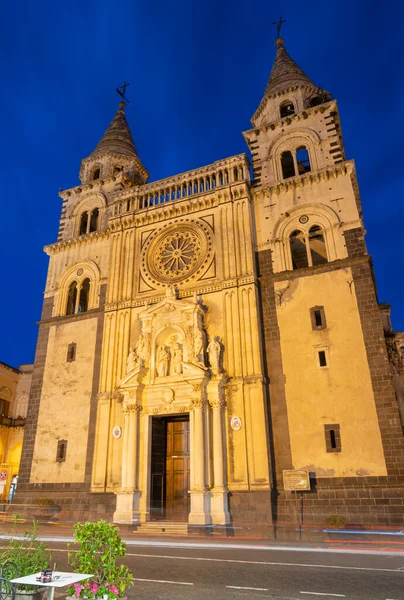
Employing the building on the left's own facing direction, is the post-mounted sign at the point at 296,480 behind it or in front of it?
in front

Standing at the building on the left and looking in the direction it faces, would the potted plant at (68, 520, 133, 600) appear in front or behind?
in front

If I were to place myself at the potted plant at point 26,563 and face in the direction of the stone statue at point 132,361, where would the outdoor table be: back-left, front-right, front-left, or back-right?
back-right
